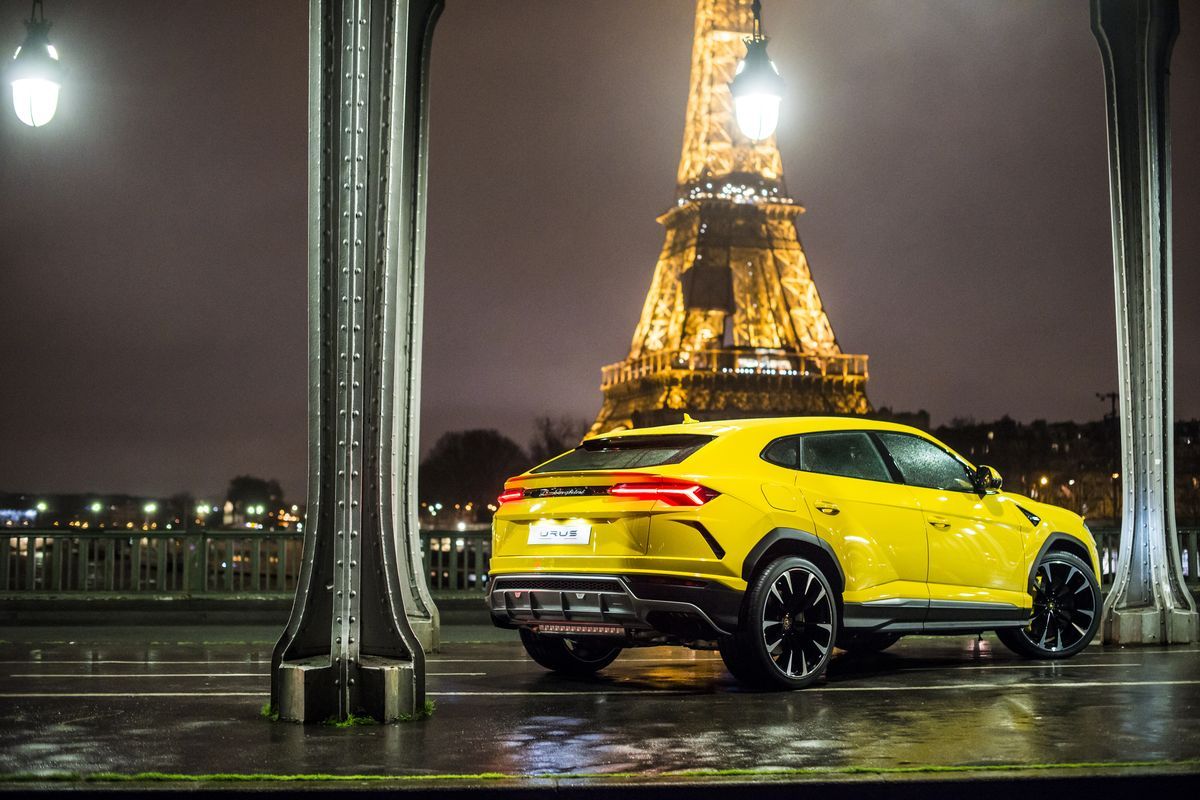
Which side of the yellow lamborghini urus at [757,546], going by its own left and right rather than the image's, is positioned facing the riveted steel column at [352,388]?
back

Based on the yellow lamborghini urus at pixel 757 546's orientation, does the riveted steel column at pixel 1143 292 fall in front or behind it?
in front

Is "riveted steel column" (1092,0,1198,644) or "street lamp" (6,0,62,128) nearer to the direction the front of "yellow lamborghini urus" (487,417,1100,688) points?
the riveted steel column

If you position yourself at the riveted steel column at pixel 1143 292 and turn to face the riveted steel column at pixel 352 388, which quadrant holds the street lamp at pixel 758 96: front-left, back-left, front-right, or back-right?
front-right

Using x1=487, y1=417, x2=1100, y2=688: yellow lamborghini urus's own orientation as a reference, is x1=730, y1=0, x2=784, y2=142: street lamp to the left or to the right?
on its left

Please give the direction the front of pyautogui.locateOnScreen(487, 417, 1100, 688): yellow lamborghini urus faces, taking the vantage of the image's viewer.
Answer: facing away from the viewer and to the right of the viewer

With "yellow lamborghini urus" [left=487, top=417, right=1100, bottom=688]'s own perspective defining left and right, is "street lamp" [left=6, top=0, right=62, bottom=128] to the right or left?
on its left

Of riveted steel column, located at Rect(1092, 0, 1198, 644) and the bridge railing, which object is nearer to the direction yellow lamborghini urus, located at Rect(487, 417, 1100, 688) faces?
the riveted steel column

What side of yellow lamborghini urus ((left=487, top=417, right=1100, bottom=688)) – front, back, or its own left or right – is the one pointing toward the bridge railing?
left
